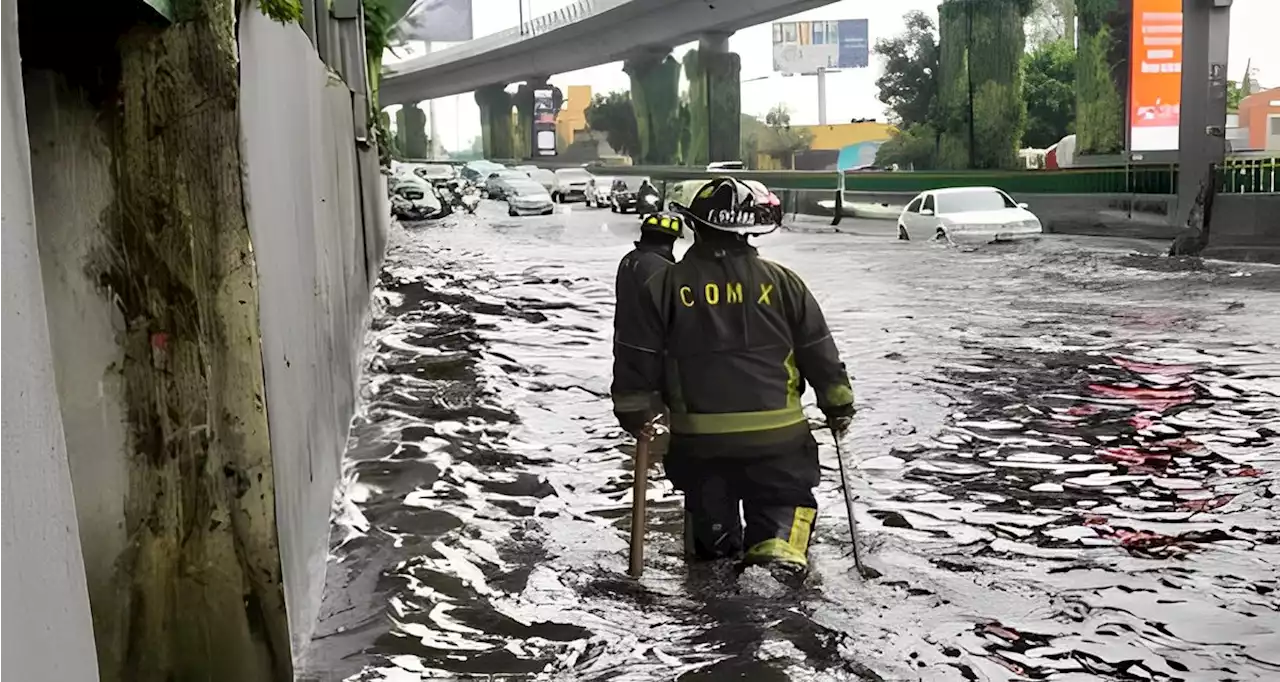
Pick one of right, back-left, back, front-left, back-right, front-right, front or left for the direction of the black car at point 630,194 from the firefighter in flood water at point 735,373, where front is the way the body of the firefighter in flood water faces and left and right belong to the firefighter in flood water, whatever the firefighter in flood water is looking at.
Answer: front

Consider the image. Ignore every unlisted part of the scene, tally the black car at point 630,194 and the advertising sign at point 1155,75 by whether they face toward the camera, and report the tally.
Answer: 2

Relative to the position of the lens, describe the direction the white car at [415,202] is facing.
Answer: facing the viewer and to the right of the viewer

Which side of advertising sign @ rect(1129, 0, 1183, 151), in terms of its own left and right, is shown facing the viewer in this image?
front

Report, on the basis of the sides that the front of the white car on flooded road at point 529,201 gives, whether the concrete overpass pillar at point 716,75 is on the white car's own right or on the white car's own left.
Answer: on the white car's own left

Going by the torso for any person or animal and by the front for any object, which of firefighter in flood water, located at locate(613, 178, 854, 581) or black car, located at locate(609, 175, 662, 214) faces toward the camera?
the black car

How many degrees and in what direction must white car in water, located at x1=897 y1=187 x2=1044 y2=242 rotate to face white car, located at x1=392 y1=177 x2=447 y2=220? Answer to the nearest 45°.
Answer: approximately 180°

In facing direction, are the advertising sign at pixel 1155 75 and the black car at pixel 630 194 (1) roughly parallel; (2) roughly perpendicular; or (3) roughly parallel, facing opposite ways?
roughly parallel

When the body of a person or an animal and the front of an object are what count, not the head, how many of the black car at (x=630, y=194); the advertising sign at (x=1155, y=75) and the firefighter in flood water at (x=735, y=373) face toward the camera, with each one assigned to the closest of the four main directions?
2

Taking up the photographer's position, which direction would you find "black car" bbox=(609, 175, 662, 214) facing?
facing the viewer

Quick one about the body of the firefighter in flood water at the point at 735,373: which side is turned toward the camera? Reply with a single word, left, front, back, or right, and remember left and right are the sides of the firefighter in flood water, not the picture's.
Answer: back

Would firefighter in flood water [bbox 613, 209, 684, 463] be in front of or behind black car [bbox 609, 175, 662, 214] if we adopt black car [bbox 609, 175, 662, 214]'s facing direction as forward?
in front

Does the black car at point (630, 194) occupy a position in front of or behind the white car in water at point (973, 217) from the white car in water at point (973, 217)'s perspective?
behind
